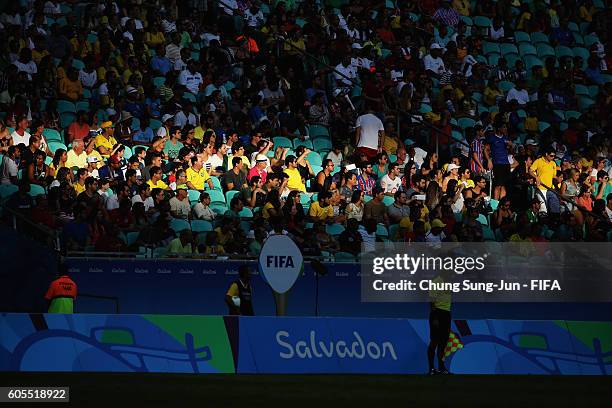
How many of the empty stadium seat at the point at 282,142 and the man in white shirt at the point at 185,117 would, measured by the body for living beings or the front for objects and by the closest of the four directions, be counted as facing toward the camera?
2

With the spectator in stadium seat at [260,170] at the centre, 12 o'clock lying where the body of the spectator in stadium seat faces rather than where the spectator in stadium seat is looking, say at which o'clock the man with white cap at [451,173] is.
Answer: The man with white cap is roughly at 10 o'clock from the spectator in stadium seat.

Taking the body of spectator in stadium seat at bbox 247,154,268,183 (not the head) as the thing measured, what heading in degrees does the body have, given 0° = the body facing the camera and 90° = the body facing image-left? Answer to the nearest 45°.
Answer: approximately 315°

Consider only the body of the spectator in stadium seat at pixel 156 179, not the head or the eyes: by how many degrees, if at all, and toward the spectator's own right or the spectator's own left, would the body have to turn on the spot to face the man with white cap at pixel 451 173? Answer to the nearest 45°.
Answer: approximately 45° to the spectator's own left
